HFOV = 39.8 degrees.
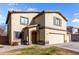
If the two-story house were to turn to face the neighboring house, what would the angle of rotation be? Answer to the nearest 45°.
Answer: approximately 45° to its left

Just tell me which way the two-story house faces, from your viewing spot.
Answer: facing the viewer and to the right of the viewer
